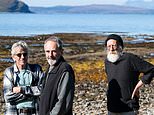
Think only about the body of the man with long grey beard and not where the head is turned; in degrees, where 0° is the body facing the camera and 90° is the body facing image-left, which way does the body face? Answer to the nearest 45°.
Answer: approximately 45°
